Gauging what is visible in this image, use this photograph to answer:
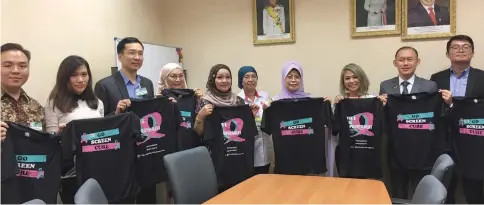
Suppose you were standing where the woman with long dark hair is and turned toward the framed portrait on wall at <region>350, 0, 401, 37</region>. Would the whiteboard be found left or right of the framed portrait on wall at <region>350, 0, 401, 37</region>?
left

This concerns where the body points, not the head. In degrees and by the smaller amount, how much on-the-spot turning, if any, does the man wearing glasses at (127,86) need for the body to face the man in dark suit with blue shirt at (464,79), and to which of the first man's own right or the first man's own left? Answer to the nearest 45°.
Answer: approximately 45° to the first man's own left

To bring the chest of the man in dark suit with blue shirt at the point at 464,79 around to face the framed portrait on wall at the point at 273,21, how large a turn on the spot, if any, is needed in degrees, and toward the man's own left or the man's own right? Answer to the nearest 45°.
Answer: approximately 90° to the man's own right

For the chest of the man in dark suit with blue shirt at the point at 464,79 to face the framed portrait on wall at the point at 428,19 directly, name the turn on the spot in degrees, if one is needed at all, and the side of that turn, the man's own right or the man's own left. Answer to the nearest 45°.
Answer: approximately 135° to the man's own right

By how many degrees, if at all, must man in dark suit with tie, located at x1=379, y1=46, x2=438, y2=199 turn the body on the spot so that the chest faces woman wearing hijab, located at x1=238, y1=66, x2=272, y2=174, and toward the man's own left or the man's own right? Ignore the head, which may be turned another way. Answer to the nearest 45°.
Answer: approximately 45° to the man's own right

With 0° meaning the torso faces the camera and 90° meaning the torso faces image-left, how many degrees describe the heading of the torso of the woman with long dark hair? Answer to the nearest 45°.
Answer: approximately 315°

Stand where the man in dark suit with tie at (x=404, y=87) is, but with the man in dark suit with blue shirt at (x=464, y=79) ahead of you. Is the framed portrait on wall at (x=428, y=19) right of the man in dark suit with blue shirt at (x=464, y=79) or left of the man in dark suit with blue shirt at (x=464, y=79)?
left
